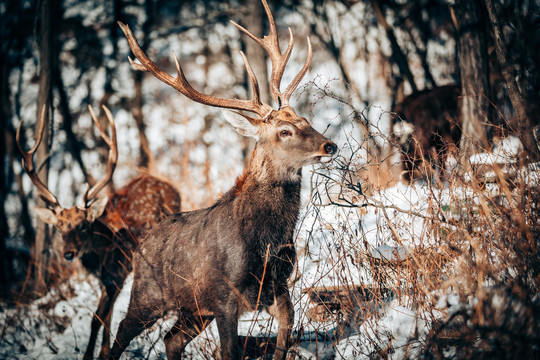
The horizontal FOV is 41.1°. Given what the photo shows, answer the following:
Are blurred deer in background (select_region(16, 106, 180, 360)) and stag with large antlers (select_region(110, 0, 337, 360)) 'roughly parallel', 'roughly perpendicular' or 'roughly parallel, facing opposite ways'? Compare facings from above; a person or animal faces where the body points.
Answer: roughly perpendicular

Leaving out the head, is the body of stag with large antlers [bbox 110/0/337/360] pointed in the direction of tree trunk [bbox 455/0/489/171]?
no

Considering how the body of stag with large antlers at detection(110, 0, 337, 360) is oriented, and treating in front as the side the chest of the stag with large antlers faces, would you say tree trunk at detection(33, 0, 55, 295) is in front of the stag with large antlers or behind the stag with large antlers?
behind

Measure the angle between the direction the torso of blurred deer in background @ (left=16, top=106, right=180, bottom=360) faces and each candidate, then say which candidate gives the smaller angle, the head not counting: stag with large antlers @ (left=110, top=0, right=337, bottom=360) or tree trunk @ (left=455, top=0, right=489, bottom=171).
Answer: the stag with large antlers

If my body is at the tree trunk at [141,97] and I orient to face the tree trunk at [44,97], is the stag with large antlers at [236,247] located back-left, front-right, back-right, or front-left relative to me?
front-left

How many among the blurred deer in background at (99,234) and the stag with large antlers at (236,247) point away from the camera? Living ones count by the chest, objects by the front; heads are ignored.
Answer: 0

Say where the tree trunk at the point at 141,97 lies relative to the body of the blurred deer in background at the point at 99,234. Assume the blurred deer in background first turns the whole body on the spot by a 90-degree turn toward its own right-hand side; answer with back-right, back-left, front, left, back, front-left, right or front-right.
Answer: front-right

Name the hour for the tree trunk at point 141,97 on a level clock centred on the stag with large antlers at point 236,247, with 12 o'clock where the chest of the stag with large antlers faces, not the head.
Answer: The tree trunk is roughly at 7 o'clock from the stag with large antlers.

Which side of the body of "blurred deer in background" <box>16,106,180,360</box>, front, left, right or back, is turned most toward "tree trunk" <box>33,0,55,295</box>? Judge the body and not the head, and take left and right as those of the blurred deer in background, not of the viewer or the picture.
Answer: right

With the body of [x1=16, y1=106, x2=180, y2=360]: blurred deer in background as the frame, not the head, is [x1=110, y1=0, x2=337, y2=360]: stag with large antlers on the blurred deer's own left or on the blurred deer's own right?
on the blurred deer's own left

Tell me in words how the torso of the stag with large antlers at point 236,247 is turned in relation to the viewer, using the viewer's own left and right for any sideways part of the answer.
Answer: facing the viewer and to the right of the viewer

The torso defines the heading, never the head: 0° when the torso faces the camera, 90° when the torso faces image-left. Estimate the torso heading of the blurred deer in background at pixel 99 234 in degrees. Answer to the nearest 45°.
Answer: approximately 45°

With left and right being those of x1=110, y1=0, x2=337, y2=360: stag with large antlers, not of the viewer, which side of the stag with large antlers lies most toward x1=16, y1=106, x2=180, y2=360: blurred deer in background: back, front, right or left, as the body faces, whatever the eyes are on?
back
